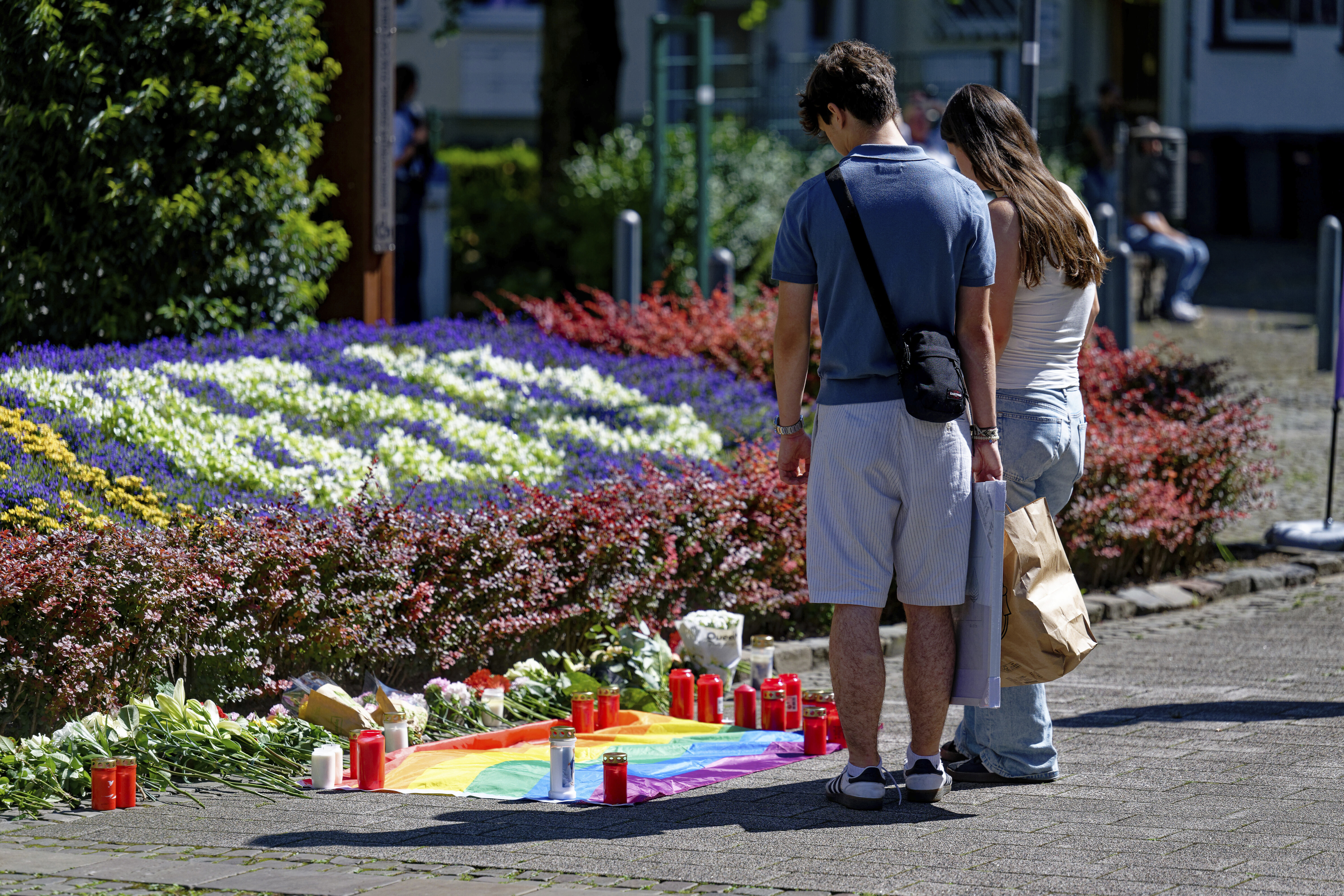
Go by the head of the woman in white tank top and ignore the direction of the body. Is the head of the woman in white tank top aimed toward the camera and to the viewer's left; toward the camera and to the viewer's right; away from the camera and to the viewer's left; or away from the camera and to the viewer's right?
away from the camera and to the viewer's left

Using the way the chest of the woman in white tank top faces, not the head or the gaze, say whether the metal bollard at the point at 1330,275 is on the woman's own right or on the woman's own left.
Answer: on the woman's own right

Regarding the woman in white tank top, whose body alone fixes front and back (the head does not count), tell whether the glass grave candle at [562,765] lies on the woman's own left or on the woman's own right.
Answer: on the woman's own left

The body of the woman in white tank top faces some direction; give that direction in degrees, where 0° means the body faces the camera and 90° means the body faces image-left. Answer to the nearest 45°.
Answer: approximately 135°

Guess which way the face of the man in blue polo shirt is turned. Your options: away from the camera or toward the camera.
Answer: away from the camera
